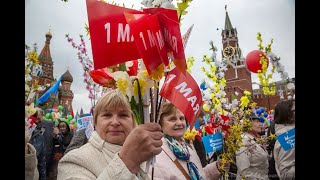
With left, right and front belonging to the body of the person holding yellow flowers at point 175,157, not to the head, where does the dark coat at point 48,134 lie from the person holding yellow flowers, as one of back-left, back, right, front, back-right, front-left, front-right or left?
back

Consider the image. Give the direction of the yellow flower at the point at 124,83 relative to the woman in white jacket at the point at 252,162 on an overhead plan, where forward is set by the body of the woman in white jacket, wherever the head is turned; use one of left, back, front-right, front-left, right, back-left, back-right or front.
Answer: right

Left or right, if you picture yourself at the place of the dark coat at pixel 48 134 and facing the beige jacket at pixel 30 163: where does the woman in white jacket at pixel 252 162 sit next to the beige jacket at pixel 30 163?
left

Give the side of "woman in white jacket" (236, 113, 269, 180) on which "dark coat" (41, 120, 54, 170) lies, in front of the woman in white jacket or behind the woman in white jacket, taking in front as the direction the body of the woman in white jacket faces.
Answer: behind

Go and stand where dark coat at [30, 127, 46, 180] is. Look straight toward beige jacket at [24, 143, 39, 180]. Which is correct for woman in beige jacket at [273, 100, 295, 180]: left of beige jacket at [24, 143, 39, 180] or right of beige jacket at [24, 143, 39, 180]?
left

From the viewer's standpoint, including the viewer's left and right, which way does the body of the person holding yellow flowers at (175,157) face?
facing the viewer and to the right of the viewer

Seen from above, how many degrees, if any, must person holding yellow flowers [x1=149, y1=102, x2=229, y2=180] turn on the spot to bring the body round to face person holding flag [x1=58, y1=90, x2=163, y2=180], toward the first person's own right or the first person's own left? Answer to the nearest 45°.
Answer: approximately 45° to the first person's own right

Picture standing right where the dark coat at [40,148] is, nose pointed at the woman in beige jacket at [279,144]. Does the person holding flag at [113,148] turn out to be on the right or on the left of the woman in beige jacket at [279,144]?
right

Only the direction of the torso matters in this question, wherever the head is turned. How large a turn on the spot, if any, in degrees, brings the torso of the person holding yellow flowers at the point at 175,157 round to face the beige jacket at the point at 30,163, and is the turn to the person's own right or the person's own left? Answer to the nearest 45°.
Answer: approximately 90° to the person's own right

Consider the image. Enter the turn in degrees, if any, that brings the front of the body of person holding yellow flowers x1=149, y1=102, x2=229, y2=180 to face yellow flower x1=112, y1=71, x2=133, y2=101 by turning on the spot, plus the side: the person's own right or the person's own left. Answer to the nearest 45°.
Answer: approximately 45° to the person's own right

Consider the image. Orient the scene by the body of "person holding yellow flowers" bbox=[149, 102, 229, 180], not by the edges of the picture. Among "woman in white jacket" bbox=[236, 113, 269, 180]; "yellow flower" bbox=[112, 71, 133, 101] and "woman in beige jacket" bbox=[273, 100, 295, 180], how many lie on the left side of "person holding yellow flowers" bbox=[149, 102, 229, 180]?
2

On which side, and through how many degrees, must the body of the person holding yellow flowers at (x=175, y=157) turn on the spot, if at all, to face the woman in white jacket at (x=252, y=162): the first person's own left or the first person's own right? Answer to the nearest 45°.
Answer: approximately 90° to the first person's own left

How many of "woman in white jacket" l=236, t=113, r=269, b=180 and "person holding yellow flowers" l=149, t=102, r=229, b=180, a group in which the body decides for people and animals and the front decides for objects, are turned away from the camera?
0

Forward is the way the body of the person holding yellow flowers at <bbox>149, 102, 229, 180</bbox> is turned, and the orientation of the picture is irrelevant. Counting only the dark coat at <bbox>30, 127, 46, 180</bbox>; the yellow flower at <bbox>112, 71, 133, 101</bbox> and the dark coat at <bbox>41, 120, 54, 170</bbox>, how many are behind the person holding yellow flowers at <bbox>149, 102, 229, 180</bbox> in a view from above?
2
